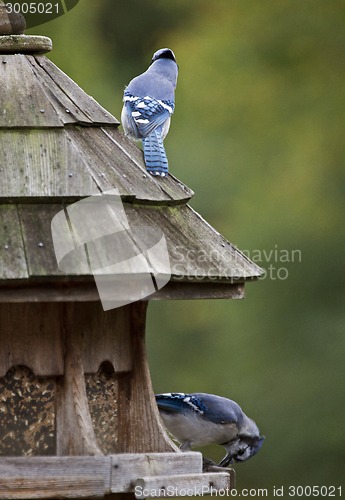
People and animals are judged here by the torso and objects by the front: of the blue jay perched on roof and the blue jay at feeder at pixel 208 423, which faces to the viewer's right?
the blue jay at feeder

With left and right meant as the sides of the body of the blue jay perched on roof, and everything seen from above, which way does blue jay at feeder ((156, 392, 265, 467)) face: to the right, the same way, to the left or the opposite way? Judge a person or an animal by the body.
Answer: to the right

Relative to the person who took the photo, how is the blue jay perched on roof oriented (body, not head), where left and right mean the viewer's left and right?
facing away from the viewer

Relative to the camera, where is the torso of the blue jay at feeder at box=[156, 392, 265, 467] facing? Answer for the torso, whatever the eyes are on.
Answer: to the viewer's right

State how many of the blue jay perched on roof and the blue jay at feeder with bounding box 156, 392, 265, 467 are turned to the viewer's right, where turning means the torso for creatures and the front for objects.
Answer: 1
